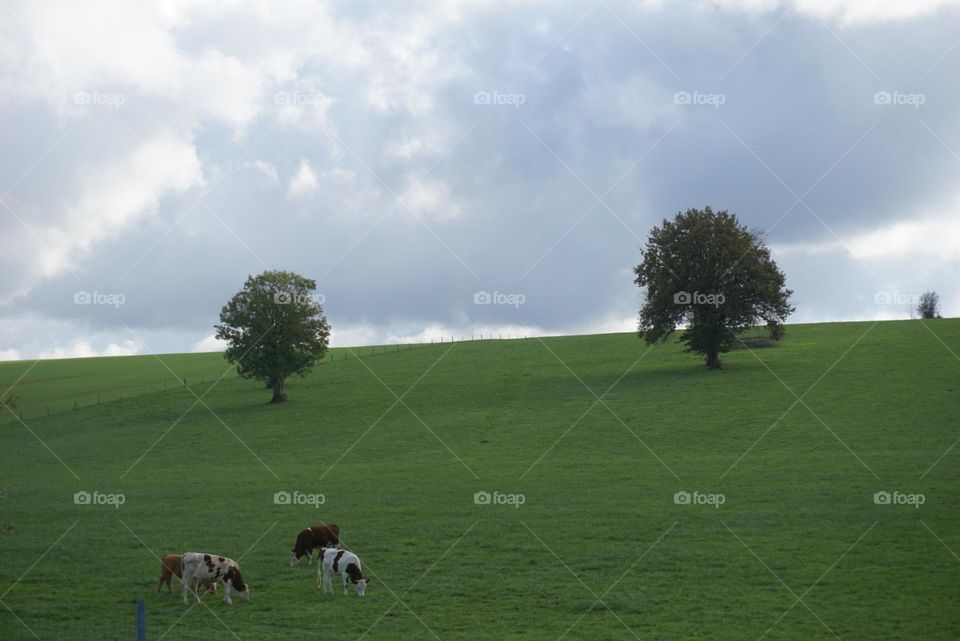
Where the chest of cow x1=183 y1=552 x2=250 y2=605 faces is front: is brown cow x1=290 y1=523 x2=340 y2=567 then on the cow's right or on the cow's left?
on the cow's left

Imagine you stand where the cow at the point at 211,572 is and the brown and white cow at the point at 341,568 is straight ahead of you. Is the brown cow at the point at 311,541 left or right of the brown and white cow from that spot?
left

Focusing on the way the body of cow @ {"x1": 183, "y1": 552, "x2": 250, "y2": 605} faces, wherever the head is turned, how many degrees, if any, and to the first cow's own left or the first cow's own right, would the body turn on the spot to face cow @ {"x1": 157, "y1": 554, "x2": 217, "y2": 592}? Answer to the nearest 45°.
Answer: approximately 135° to the first cow's own left

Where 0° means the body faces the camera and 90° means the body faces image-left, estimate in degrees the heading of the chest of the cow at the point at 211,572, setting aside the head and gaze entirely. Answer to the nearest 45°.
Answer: approximately 270°

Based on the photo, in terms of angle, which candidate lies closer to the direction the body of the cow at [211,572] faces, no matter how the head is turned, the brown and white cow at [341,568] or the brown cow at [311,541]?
the brown and white cow

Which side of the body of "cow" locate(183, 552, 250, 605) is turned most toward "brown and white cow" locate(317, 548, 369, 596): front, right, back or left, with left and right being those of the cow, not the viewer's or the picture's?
front

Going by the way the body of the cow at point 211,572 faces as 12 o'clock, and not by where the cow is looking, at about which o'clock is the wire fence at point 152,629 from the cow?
The wire fence is roughly at 4 o'clock from the cow.

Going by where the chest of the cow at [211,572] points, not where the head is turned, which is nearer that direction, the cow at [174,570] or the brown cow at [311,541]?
the brown cow
